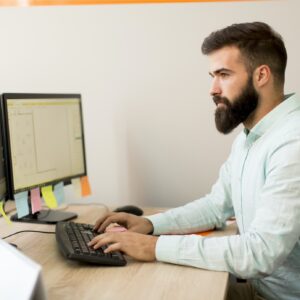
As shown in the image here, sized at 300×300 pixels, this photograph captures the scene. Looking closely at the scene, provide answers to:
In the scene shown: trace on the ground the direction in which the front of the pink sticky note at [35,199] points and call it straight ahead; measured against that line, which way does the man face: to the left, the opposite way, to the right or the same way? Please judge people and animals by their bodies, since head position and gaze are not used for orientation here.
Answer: the opposite way

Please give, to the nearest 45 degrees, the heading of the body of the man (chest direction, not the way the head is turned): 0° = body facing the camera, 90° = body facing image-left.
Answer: approximately 90°

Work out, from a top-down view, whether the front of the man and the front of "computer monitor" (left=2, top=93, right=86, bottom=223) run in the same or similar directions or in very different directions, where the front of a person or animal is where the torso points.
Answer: very different directions

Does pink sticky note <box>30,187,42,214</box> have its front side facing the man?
yes

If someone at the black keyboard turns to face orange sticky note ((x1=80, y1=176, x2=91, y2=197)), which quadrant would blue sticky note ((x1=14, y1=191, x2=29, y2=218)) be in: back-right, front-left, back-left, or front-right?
front-left

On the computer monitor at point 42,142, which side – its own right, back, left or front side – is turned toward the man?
front

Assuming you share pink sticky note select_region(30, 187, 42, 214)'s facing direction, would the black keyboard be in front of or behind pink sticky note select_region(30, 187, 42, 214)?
in front

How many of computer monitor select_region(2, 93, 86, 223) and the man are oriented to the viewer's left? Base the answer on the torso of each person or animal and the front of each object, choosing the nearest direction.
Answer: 1

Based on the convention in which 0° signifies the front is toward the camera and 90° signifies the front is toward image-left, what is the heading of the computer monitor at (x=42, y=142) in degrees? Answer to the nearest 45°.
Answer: approximately 315°

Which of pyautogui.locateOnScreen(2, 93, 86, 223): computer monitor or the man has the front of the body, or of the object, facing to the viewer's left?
the man

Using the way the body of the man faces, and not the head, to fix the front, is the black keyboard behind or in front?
in front

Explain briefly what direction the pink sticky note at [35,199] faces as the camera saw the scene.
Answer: facing the viewer and to the right of the viewer

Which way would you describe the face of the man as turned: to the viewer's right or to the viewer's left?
to the viewer's left
